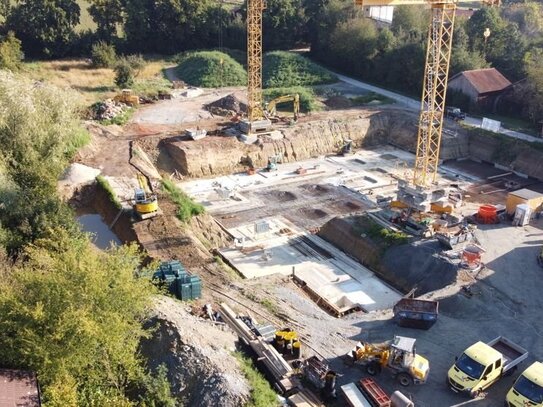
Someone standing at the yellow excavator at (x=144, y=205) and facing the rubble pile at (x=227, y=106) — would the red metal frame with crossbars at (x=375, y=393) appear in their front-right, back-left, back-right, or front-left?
back-right

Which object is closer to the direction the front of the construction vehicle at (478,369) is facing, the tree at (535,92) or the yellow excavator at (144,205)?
the yellow excavator

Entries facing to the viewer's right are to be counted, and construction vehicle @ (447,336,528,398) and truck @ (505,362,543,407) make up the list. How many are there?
0

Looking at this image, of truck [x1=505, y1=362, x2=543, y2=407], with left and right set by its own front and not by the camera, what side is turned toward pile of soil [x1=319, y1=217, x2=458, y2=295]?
right

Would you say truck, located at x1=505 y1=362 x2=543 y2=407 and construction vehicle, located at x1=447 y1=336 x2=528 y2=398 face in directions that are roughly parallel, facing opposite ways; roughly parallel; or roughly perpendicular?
roughly parallel

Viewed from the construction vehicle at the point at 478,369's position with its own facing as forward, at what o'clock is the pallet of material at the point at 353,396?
The pallet of material is roughly at 12 o'clock from the construction vehicle.

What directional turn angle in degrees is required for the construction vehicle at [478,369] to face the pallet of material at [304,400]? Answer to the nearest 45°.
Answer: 0° — it already faces it

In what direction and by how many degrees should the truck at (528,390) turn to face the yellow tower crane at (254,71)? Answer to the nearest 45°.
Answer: approximately 90° to its right

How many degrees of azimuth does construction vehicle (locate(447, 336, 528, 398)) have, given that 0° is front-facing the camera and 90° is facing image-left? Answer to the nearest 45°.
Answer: approximately 45°

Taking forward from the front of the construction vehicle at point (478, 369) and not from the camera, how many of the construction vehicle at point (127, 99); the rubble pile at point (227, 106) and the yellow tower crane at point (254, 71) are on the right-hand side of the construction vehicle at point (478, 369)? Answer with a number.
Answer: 3

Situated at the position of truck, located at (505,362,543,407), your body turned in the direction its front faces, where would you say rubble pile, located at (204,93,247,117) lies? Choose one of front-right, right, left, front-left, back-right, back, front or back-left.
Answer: right

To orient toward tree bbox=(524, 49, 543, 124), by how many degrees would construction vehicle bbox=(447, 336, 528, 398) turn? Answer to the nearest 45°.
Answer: approximately 135° to its right

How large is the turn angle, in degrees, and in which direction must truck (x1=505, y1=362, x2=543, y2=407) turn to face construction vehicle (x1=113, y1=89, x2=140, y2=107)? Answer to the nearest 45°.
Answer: approximately 90° to its right

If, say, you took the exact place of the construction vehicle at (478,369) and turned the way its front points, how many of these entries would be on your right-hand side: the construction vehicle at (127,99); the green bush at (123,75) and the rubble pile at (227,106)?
3

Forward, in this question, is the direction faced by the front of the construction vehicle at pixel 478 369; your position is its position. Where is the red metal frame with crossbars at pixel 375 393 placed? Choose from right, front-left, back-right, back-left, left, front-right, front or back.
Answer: front
